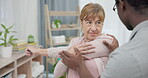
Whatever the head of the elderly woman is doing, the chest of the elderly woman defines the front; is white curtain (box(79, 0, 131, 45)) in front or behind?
behind

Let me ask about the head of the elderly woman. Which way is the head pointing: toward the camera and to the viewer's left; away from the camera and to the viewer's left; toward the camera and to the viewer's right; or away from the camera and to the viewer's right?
toward the camera and to the viewer's right

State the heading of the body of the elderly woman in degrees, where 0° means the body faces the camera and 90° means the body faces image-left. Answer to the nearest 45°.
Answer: approximately 0°

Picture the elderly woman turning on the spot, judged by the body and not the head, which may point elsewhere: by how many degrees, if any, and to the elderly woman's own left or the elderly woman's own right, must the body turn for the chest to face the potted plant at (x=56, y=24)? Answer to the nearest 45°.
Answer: approximately 180°

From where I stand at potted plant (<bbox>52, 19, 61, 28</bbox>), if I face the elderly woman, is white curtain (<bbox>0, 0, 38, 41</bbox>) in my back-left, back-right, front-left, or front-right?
back-right

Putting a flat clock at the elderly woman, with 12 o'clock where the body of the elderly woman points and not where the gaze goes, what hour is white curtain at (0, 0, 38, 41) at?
The white curtain is roughly at 5 o'clock from the elderly woman.
